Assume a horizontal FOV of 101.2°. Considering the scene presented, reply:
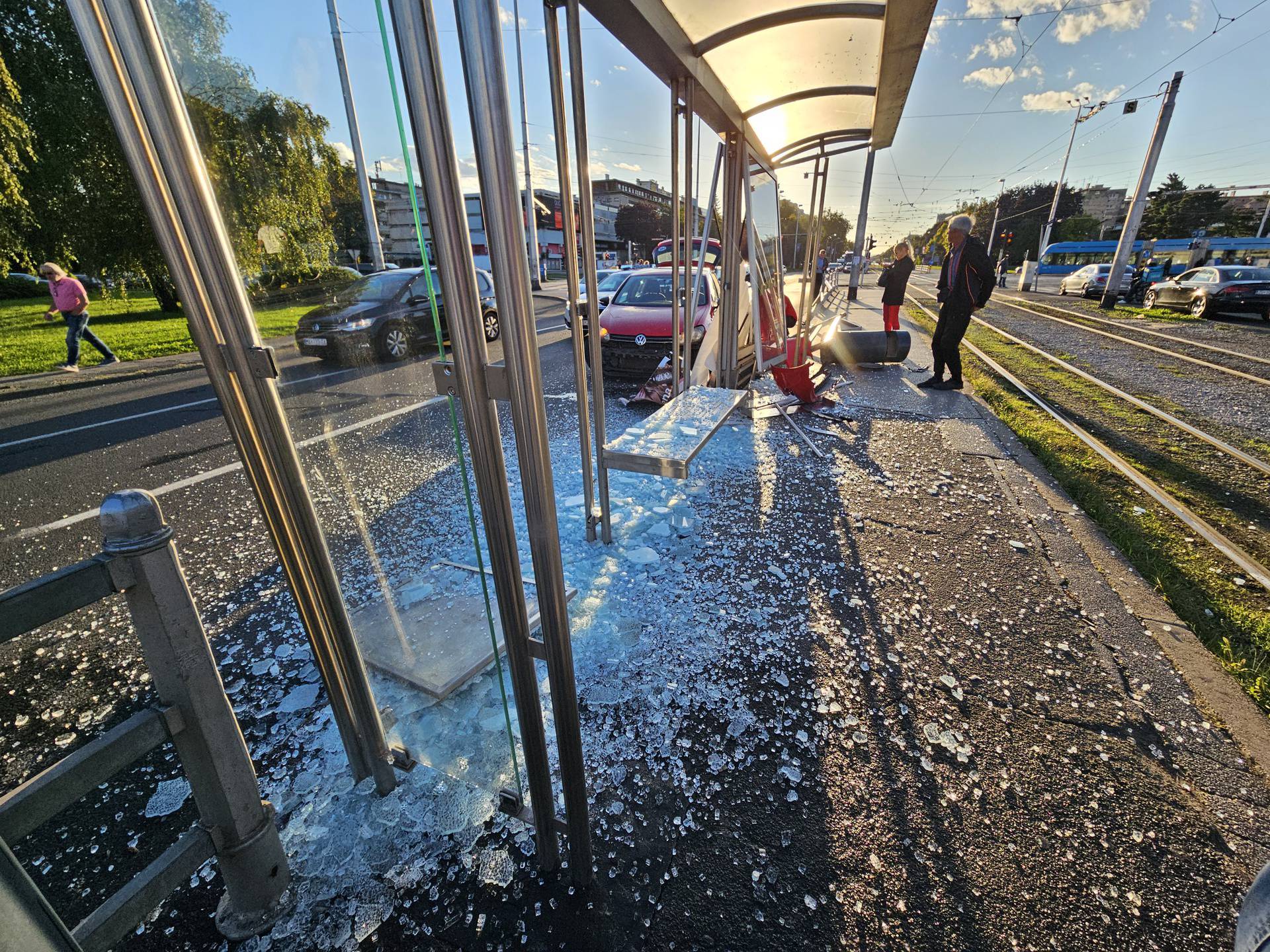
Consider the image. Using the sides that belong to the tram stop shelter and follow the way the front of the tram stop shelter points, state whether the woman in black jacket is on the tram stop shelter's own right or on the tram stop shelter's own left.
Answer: on the tram stop shelter's own left

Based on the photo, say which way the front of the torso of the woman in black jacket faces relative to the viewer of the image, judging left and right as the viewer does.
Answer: facing to the left of the viewer

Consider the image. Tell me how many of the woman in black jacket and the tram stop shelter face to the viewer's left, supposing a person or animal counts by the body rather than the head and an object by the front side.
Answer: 1

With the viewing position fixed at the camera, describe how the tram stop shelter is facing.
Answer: facing to the right of the viewer

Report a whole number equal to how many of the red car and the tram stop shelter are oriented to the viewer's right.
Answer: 1

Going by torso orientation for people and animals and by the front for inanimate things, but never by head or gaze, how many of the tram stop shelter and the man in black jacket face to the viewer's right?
1

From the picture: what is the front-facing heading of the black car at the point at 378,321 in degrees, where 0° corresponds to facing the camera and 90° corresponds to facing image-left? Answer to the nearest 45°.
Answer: approximately 45°

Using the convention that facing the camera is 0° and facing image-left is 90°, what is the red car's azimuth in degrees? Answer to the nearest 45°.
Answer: approximately 45°
